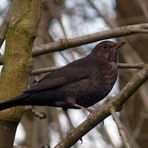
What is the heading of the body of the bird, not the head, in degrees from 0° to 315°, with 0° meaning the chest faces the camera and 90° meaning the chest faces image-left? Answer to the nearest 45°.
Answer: approximately 270°
